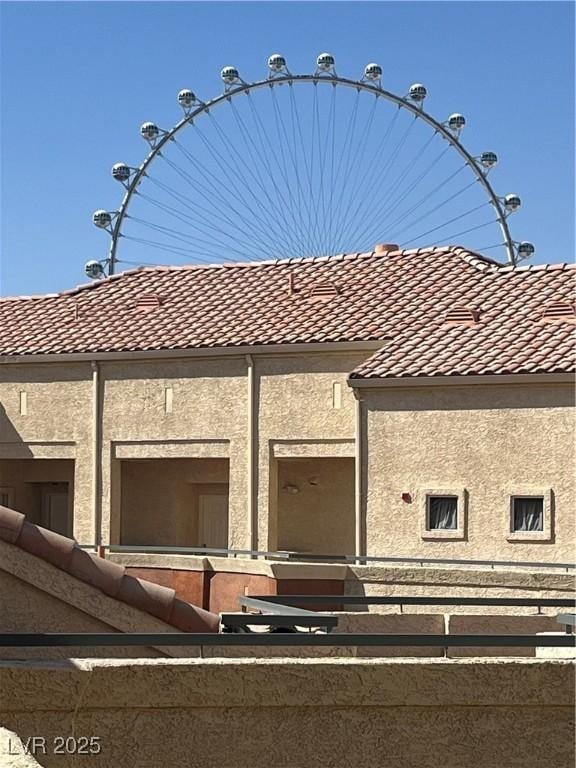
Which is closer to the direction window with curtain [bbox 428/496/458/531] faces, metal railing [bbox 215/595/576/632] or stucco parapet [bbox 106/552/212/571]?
the metal railing

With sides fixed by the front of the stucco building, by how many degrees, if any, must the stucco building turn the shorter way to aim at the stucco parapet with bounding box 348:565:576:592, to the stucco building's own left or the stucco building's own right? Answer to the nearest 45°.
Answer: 0° — it already faces it

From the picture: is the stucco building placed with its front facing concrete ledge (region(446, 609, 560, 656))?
yes

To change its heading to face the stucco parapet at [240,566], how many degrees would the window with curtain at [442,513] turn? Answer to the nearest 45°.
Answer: approximately 45° to its right

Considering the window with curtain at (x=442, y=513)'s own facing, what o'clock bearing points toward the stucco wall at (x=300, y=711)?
The stucco wall is roughly at 12 o'clock from the window with curtain.

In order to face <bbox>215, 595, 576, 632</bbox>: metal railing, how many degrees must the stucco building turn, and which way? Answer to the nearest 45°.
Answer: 0° — it already faces it

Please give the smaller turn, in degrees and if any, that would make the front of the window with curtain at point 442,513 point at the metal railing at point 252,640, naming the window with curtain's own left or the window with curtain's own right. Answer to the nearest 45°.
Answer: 0° — it already faces it

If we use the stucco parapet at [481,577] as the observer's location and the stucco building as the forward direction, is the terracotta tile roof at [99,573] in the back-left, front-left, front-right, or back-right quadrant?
back-left

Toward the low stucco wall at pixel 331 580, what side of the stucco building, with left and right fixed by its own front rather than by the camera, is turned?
front

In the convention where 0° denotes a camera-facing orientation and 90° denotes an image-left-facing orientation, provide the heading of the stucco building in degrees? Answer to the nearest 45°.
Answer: approximately 0°

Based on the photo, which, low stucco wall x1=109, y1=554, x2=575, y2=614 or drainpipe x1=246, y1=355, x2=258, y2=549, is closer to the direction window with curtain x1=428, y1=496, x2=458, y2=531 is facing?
the low stucco wall

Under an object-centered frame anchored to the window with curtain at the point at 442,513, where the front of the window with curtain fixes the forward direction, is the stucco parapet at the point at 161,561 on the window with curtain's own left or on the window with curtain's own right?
on the window with curtain's own right

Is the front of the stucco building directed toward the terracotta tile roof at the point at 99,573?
yes
